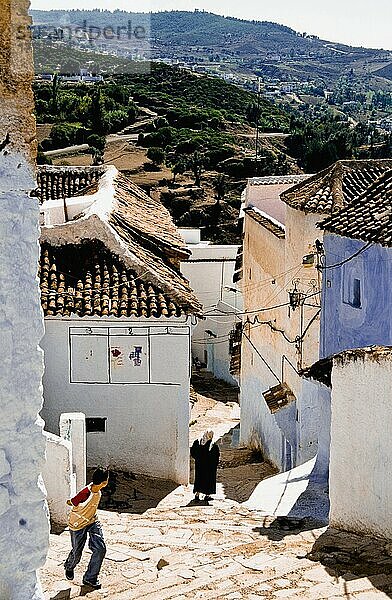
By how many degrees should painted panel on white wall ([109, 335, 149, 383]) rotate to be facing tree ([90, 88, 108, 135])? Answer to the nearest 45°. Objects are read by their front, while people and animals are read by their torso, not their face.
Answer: approximately 180°

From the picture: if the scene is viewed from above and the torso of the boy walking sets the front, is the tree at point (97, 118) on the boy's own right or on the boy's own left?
on the boy's own left

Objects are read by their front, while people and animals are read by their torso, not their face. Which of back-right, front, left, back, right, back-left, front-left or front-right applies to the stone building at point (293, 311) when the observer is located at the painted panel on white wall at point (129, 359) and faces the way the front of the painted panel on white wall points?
back-left

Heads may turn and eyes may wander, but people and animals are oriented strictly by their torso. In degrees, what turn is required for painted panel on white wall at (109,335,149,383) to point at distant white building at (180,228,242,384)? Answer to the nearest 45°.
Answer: approximately 180°

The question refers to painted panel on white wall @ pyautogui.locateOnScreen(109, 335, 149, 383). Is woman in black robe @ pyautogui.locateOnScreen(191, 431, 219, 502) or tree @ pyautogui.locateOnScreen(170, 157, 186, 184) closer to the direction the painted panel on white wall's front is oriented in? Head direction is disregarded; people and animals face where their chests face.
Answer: the woman in black robe

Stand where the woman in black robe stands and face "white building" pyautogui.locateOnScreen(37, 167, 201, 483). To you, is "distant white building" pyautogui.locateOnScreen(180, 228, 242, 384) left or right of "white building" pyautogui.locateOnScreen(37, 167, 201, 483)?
right

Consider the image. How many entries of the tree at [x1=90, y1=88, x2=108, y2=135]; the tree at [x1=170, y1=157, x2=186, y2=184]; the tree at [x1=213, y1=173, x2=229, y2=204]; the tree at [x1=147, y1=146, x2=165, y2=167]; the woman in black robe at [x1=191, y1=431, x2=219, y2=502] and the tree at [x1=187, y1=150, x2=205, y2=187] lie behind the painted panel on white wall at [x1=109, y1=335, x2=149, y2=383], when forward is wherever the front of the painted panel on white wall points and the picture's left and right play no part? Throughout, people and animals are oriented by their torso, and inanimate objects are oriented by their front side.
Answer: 5
